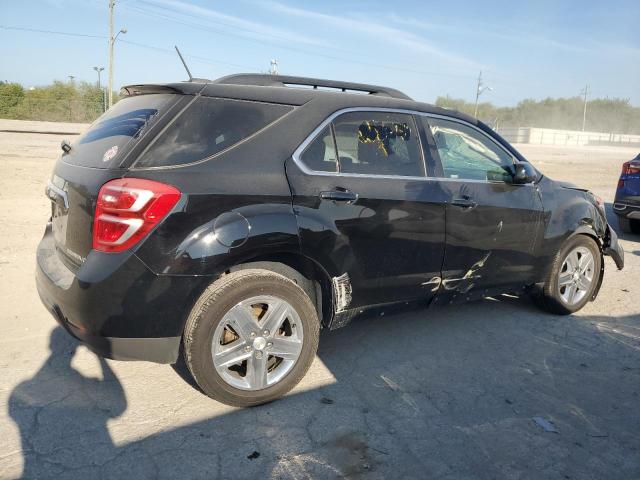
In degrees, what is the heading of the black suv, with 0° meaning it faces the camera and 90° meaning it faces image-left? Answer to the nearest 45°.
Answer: approximately 225°
